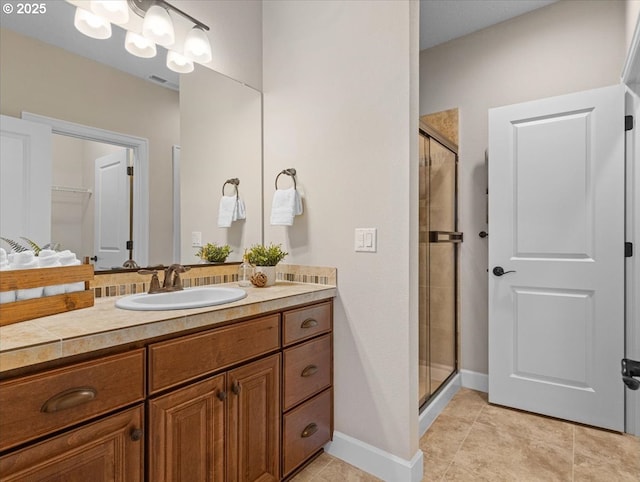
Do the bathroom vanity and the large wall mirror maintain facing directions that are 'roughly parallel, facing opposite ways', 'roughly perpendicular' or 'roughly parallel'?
roughly parallel

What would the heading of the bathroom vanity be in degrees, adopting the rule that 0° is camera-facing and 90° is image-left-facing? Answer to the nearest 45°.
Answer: approximately 315°

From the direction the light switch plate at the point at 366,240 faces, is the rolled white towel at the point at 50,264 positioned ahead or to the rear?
ahead

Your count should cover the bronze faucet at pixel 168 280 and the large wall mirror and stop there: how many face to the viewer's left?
0

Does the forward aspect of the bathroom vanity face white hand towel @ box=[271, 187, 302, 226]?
no

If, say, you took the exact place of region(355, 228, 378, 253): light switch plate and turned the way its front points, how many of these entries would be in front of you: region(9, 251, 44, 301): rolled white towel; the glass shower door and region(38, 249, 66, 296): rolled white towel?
2

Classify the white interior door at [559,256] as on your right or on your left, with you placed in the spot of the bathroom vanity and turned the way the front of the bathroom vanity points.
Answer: on your left

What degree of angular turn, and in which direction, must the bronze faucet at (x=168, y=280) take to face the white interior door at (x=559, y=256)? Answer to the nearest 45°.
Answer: approximately 45° to its left

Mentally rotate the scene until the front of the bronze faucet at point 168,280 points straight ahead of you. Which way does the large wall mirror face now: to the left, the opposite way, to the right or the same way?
the same way

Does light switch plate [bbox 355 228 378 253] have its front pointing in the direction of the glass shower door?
no

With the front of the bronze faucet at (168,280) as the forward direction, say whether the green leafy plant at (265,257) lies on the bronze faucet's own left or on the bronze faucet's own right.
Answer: on the bronze faucet's own left

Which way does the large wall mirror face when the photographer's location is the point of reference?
facing the viewer and to the right of the viewer

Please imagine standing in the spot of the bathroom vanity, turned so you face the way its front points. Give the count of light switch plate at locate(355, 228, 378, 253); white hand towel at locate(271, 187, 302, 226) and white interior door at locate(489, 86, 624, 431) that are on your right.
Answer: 0

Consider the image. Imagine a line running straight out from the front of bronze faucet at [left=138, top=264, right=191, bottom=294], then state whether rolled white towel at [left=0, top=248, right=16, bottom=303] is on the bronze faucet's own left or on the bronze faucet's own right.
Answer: on the bronze faucet's own right

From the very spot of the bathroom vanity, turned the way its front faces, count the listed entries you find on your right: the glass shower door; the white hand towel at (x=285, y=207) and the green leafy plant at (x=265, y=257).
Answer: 0

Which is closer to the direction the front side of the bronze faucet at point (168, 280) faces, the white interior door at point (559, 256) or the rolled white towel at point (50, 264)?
the white interior door

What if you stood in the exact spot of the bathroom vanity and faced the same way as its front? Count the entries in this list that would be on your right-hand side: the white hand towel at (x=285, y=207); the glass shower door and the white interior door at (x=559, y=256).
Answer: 0

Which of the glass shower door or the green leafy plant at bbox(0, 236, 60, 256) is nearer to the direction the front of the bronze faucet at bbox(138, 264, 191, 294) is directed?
the glass shower door

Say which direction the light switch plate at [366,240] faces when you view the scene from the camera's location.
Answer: facing the viewer and to the left of the viewer

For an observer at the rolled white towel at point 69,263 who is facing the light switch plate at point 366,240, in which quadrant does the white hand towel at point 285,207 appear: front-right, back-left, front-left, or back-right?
front-left
